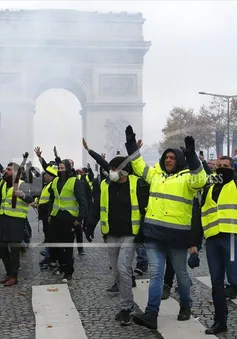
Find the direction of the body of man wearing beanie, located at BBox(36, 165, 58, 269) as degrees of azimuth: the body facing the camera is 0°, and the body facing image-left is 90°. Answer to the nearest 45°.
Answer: approximately 45°

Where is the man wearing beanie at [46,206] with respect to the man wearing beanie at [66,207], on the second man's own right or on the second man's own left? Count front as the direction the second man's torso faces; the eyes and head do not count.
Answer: on the second man's own right

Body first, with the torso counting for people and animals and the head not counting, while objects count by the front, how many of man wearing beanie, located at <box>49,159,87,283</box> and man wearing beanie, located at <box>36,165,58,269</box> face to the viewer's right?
0

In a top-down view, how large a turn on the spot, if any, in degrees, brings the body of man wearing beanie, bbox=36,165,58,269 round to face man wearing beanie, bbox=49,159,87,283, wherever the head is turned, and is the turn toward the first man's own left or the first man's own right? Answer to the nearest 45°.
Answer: approximately 45° to the first man's own left

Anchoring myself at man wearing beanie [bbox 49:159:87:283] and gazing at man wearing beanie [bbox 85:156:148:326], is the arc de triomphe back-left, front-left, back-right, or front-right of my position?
back-left

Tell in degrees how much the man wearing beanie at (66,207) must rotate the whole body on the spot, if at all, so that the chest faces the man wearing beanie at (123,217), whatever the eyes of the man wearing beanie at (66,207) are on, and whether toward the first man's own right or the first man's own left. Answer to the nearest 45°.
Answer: approximately 45° to the first man's own left

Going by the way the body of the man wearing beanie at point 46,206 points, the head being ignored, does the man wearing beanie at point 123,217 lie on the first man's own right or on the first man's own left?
on the first man's own left

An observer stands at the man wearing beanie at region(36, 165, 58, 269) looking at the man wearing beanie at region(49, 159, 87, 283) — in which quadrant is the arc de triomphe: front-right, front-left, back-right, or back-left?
back-left

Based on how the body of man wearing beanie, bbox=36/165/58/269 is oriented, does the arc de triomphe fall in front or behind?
behind

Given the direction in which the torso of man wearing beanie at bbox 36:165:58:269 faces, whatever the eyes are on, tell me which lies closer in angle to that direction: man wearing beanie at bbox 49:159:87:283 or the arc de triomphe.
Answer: the man wearing beanie

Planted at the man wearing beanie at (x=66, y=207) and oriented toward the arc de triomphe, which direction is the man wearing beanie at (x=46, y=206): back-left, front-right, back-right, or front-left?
front-left

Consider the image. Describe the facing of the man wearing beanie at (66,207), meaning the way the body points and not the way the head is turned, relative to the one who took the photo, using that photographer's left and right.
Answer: facing the viewer and to the left of the viewer

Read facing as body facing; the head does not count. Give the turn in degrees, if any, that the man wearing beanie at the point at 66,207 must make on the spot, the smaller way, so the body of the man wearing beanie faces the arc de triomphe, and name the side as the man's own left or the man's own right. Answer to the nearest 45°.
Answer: approximately 135° to the man's own right
